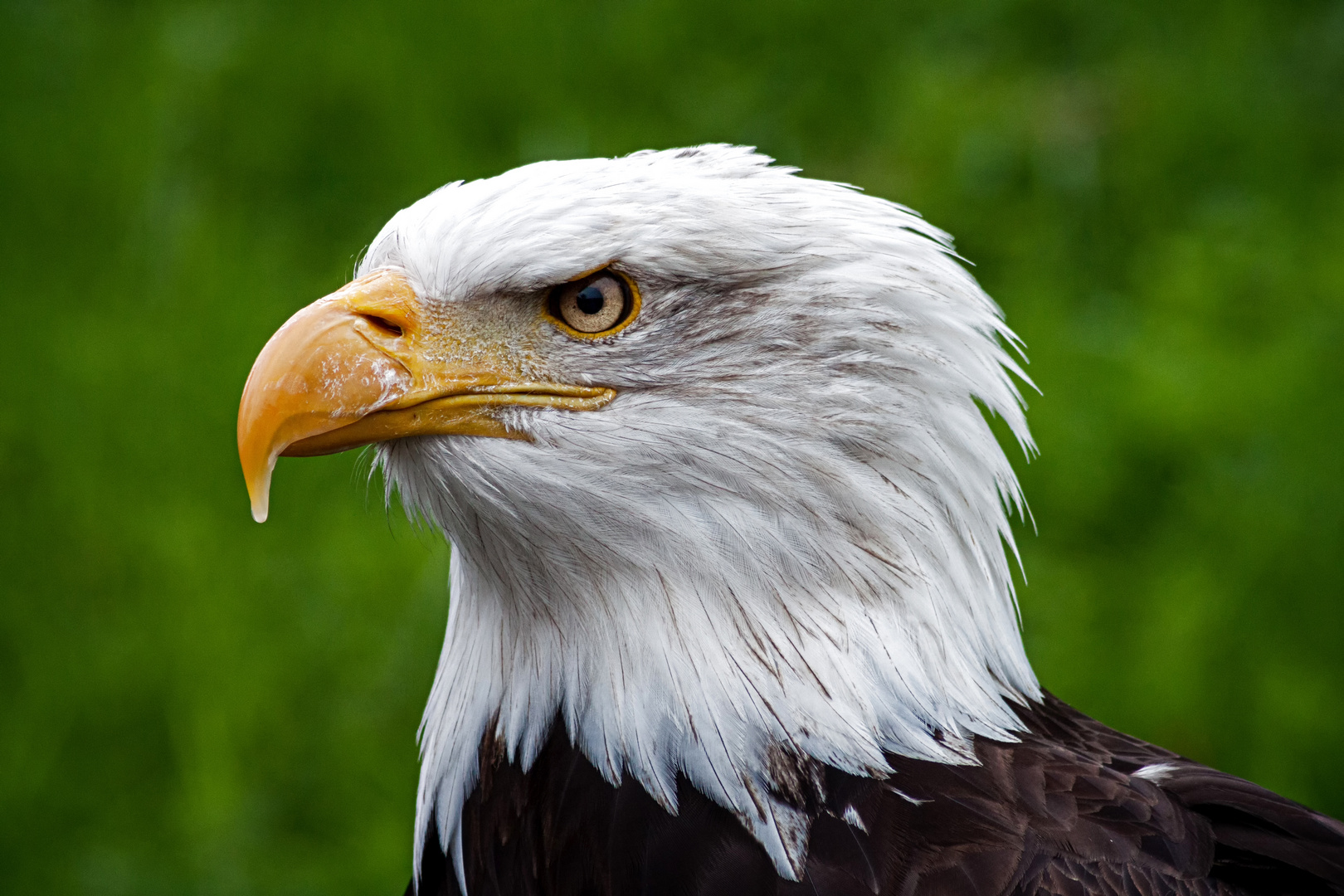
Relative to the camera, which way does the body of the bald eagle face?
to the viewer's left
